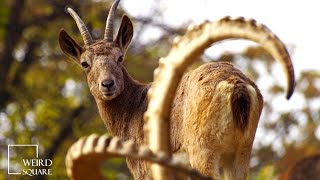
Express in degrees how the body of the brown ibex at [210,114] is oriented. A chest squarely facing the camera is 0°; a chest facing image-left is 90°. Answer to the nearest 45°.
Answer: approximately 135°
